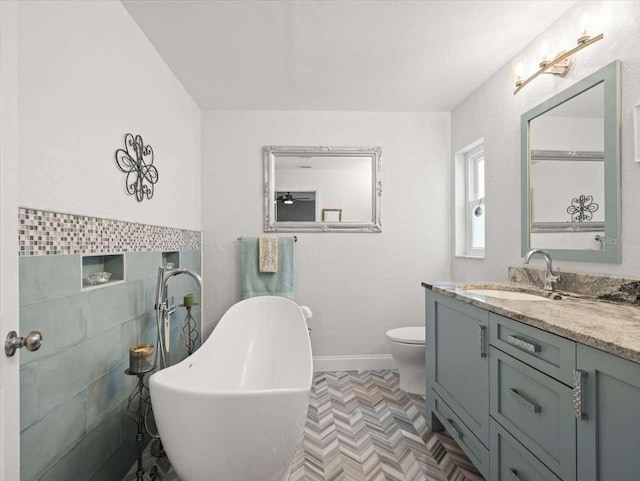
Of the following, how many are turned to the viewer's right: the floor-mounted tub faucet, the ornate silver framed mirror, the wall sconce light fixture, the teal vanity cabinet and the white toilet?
1

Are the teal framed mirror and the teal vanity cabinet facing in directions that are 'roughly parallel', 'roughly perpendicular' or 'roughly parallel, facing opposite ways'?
roughly parallel

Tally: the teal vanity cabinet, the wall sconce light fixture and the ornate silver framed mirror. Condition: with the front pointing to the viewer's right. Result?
0

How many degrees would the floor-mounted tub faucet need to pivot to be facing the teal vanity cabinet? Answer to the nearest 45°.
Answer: approximately 45° to its right

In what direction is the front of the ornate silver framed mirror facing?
toward the camera

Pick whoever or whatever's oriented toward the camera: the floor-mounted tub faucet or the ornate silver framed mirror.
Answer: the ornate silver framed mirror

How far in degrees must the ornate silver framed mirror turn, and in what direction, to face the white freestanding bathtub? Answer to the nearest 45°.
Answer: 0° — it already faces it

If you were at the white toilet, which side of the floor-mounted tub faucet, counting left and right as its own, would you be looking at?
front

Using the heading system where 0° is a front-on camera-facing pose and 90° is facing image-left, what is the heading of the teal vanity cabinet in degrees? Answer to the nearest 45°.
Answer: approximately 45°

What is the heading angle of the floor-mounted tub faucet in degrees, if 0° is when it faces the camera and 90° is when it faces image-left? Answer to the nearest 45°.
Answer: approximately 270°

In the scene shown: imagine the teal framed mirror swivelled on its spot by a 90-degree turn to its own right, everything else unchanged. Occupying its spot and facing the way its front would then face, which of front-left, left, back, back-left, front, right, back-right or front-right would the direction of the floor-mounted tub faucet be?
left
